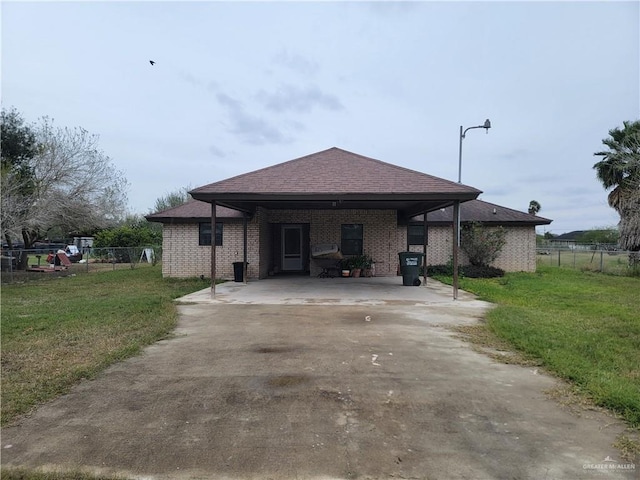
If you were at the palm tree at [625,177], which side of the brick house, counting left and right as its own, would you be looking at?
left

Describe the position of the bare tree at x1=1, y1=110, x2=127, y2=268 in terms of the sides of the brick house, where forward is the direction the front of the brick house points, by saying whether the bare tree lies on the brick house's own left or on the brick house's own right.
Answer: on the brick house's own right

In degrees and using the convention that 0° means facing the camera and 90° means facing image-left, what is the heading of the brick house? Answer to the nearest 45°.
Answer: approximately 0°

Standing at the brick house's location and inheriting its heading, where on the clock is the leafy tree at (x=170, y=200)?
The leafy tree is roughly at 5 o'clock from the brick house.

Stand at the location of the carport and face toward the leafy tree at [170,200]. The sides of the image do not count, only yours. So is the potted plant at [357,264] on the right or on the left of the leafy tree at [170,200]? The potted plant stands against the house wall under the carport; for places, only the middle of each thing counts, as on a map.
right

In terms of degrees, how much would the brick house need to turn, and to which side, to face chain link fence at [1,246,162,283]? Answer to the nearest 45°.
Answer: approximately 90° to its right
